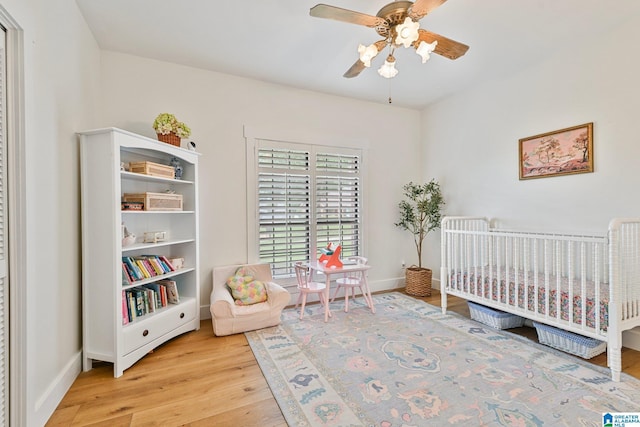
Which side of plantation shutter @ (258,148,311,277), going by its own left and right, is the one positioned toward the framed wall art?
left

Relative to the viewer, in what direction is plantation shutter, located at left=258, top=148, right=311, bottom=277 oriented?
toward the camera

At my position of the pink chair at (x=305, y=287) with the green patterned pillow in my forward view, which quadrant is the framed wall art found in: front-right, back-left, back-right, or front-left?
back-left

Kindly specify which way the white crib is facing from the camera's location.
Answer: facing the viewer and to the left of the viewer

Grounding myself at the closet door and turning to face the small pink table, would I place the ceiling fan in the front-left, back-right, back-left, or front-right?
front-right

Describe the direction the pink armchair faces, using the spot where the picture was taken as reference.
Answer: facing the viewer and to the right of the viewer

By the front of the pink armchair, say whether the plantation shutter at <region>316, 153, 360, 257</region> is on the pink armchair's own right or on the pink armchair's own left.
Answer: on the pink armchair's own left

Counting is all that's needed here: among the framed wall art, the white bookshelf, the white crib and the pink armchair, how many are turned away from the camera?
0

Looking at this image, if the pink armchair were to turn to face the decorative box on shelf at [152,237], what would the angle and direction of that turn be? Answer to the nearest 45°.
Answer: approximately 135° to its right

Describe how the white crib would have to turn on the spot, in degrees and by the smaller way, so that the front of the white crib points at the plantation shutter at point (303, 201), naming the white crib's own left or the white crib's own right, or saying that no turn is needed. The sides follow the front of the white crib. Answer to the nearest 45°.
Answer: approximately 45° to the white crib's own right

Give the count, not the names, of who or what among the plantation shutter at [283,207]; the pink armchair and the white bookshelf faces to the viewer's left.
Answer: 0

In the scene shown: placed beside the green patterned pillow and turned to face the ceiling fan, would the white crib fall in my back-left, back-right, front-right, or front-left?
front-left

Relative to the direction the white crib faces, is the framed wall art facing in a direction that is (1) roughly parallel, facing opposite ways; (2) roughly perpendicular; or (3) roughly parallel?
roughly parallel

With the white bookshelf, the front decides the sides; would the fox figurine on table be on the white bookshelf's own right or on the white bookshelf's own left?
on the white bookshelf's own left
